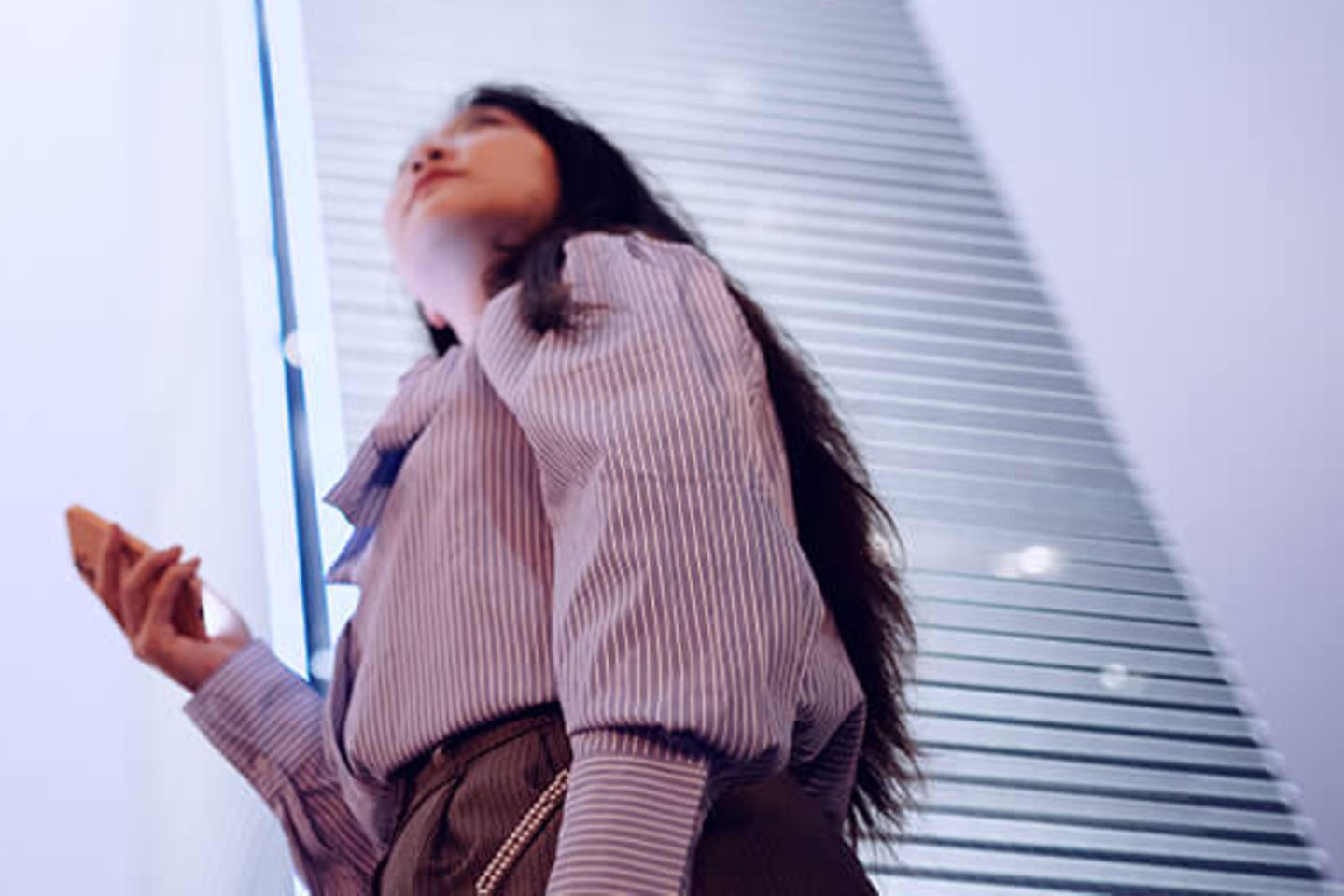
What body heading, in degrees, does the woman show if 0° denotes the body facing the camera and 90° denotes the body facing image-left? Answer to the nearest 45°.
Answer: approximately 45°
